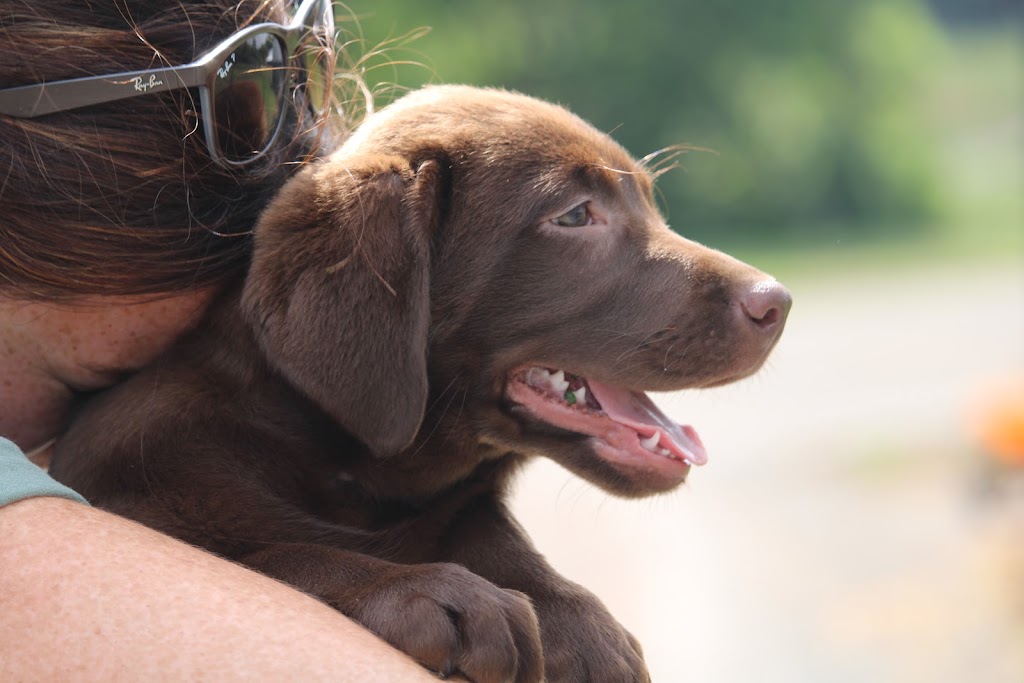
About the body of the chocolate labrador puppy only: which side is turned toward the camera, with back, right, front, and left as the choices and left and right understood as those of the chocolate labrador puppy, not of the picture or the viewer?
right
